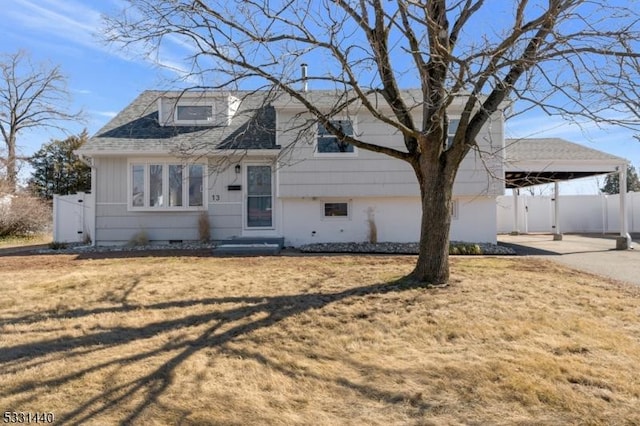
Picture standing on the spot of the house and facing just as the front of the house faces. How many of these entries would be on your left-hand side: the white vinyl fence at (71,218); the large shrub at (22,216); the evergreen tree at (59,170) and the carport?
1

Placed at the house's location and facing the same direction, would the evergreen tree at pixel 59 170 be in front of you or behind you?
behind

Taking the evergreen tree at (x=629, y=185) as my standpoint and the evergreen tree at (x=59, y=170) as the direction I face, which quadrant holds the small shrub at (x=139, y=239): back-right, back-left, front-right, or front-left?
front-left

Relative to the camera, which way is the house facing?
toward the camera

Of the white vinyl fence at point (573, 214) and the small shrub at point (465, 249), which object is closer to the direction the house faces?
the small shrub

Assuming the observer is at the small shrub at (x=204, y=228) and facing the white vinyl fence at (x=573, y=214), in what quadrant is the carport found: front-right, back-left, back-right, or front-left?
front-right

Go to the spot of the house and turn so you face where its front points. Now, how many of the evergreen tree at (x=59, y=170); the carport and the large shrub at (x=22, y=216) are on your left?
1

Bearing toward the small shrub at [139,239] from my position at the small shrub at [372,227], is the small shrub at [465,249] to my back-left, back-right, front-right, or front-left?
back-left

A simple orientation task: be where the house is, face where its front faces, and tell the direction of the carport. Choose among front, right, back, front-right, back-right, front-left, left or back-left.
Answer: left

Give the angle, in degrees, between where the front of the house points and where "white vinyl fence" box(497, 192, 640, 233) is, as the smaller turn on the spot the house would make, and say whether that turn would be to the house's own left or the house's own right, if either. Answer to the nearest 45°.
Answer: approximately 135° to the house's own left

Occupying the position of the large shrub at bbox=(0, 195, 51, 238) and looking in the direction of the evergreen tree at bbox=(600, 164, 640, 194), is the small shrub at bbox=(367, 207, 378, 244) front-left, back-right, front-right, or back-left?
front-right

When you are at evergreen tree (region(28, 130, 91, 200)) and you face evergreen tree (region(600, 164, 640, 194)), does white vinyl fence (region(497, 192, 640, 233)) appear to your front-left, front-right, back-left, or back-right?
front-right
